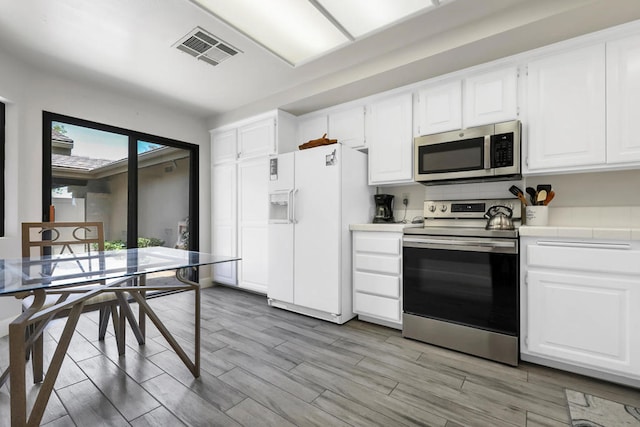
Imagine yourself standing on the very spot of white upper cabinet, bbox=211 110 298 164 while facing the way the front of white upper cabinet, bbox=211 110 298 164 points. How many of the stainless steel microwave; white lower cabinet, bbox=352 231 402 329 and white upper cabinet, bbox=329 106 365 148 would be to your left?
3

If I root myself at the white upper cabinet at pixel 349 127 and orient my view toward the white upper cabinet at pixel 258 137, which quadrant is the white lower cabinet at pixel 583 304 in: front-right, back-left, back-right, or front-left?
back-left

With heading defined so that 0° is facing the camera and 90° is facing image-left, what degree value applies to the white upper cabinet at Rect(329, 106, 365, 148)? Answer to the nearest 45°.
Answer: approximately 45°

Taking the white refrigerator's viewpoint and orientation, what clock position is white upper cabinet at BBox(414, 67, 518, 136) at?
The white upper cabinet is roughly at 8 o'clock from the white refrigerator.

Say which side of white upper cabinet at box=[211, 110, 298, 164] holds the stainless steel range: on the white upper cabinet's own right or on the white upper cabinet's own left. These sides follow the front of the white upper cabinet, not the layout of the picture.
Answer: on the white upper cabinet's own left

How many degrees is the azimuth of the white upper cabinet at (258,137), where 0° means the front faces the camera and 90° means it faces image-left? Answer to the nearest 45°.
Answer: approximately 45°
